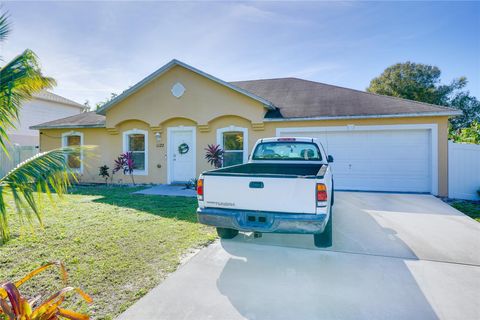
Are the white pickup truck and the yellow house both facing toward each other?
yes

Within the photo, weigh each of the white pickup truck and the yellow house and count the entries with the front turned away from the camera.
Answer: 1

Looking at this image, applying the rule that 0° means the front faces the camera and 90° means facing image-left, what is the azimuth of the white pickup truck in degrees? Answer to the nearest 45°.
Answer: approximately 180°

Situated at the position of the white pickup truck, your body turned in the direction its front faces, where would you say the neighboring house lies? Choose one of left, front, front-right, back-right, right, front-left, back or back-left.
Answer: front-left

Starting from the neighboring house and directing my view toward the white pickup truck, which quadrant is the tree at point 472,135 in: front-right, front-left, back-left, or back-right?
front-left

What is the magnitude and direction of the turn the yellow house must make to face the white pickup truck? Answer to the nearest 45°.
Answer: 0° — it already faces it

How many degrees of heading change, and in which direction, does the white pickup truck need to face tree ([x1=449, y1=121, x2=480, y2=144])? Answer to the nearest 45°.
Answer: approximately 45° to its right

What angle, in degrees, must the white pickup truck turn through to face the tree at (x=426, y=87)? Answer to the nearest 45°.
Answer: approximately 45° to its right

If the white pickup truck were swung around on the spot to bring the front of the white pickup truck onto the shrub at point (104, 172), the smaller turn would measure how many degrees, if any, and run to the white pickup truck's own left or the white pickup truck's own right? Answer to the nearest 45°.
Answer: approximately 45° to the white pickup truck's own left

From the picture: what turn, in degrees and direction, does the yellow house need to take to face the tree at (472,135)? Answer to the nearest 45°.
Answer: approximately 90° to its left

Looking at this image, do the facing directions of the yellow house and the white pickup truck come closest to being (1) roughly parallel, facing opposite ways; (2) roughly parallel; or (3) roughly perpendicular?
roughly parallel, facing opposite ways

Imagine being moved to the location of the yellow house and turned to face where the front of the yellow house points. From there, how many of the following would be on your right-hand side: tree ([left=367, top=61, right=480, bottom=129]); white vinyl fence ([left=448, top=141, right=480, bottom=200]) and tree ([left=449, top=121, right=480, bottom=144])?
0

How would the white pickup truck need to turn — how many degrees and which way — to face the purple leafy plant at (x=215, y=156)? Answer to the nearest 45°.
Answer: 0° — it already faces it

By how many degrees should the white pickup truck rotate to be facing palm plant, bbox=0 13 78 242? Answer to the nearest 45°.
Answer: approximately 90° to its left

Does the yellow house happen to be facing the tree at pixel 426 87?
no

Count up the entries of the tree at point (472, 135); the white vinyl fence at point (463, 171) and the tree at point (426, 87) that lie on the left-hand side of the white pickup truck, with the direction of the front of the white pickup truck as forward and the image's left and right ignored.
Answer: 0

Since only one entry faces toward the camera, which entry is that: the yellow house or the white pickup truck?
the yellow house

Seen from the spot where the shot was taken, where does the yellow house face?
facing the viewer
